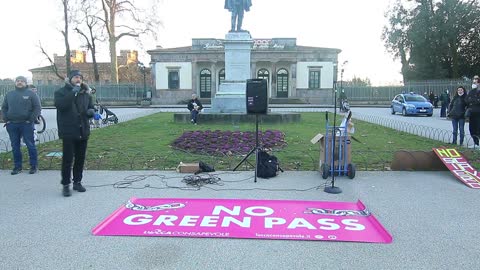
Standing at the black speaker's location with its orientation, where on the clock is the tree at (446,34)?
The tree is roughly at 7 o'clock from the black speaker.

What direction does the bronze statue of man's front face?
toward the camera

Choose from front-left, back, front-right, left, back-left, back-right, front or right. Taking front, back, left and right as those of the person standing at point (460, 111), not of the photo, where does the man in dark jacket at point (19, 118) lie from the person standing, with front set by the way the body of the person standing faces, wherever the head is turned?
front-right

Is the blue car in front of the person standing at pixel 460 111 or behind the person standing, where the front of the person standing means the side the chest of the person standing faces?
behind

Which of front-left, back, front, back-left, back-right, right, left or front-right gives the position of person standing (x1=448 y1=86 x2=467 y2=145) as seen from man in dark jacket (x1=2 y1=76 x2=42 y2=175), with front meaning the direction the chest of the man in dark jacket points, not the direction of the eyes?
left

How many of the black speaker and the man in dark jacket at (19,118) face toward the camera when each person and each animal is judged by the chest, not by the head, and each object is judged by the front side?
2

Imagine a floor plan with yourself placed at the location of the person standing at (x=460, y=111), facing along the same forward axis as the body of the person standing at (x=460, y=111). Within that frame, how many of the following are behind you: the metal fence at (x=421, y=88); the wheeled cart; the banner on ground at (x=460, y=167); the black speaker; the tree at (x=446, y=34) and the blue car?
3

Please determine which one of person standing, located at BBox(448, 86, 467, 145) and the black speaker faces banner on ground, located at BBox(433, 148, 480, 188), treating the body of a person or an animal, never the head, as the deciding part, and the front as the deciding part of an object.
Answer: the person standing

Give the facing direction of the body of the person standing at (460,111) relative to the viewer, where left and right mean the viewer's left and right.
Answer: facing the viewer

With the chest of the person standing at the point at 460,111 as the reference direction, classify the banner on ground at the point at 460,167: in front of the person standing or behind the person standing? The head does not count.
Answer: in front

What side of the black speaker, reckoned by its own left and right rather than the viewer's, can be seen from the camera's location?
front
